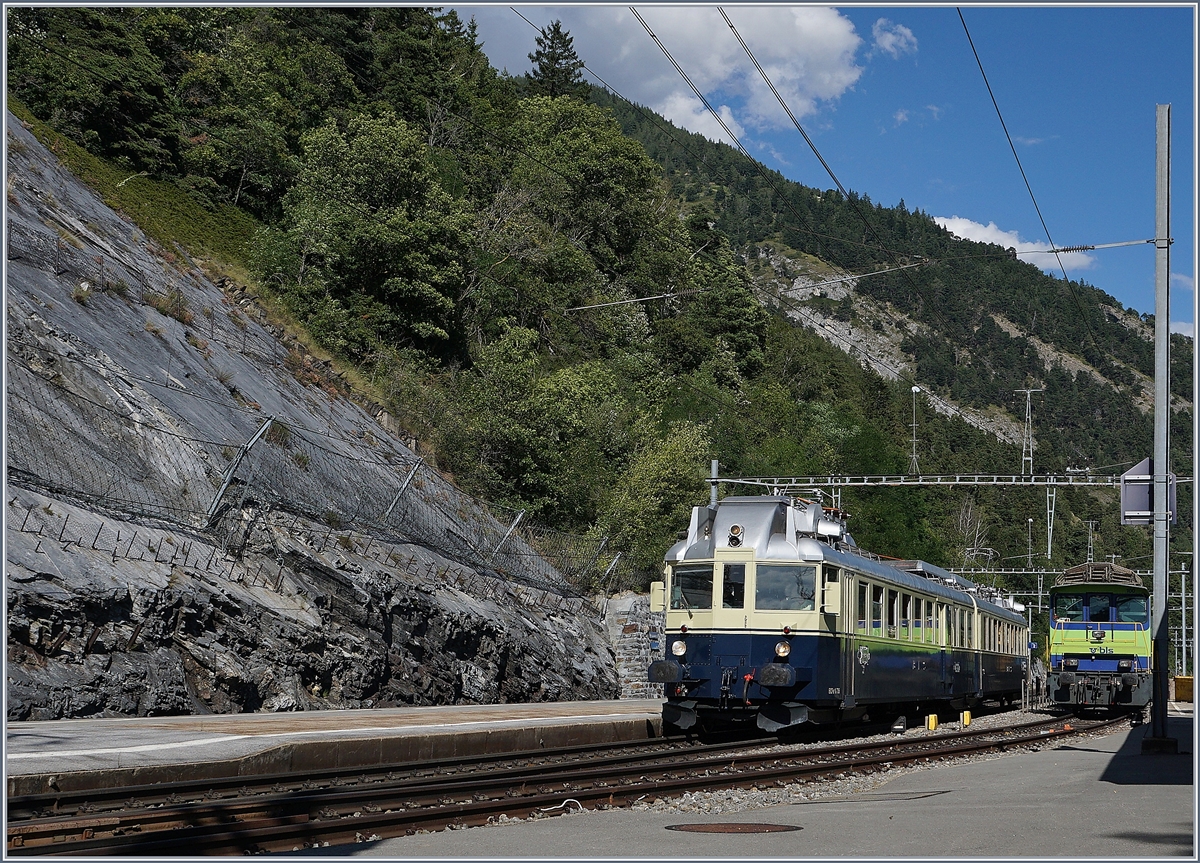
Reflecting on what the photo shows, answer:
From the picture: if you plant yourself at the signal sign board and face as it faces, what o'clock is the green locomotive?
The green locomotive is roughly at 12 o'clock from the signal sign board.

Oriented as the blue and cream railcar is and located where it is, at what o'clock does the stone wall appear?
The stone wall is roughly at 4 o'clock from the blue and cream railcar.

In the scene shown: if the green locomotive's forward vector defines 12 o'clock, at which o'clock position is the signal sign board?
The signal sign board is roughly at 12 o'clock from the green locomotive.

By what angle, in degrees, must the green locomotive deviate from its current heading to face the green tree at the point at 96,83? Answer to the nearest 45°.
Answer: approximately 90° to its right

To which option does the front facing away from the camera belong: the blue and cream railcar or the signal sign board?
the signal sign board

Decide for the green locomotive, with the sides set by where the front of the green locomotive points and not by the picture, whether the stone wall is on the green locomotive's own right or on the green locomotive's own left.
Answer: on the green locomotive's own right

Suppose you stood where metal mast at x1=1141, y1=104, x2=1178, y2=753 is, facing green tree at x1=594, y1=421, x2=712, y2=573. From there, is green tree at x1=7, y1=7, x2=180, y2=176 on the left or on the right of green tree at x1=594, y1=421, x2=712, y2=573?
left

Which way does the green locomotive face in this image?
toward the camera

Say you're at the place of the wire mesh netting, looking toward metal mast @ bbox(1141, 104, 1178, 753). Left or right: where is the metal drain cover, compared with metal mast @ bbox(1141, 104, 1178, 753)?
right

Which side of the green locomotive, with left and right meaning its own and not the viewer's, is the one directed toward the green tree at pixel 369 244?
right

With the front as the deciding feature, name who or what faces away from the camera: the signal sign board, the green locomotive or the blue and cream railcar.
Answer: the signal sign board

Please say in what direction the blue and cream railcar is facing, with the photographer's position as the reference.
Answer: facing the viewer and to the left of the viewer

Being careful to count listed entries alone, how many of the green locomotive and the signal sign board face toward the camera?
1

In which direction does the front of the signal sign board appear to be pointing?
away from the camera

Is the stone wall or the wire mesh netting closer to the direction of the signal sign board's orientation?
the stone wall

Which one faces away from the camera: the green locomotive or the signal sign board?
the signal sign board

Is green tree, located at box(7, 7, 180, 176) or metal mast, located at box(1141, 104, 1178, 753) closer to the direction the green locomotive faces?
the metal mast
